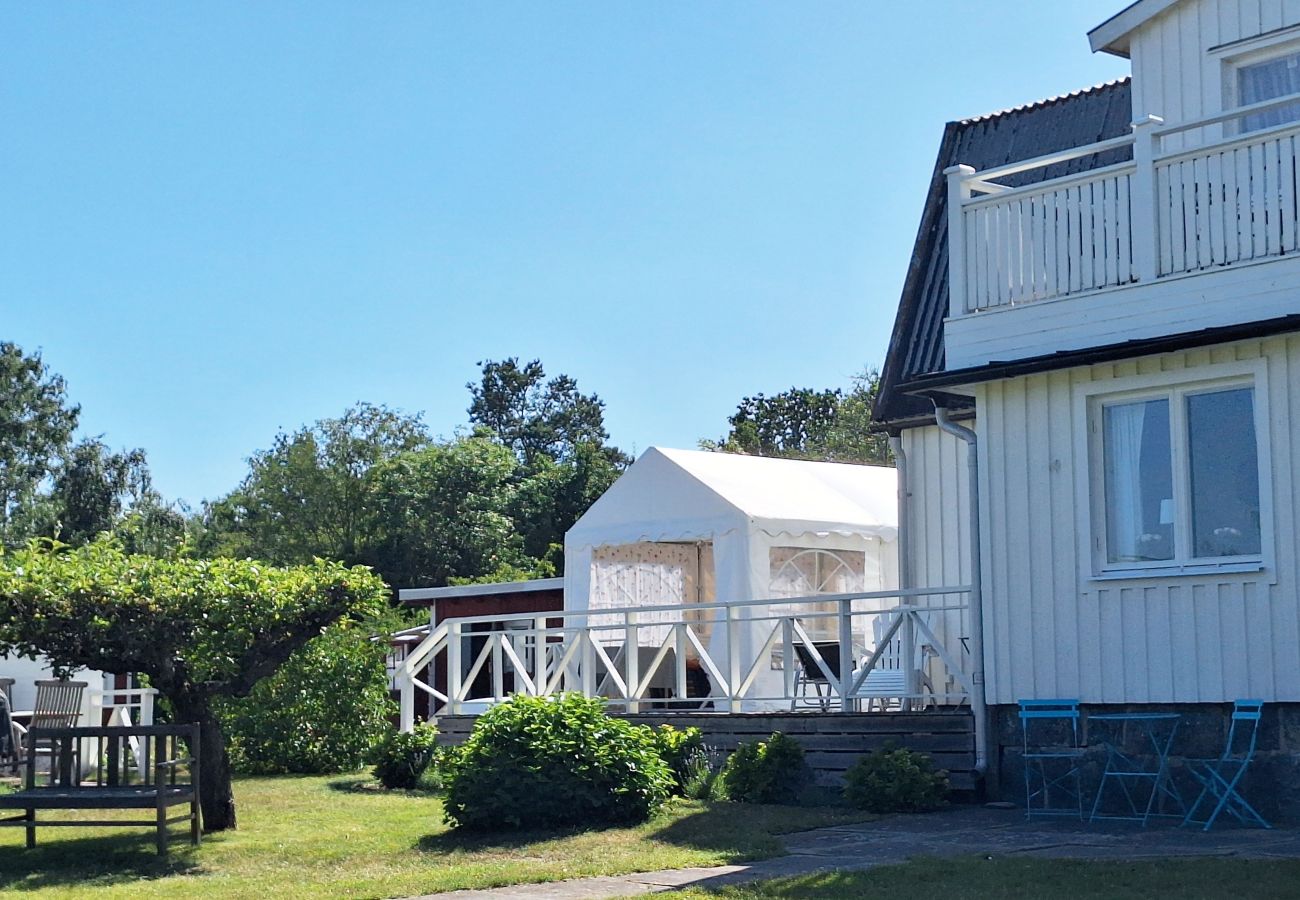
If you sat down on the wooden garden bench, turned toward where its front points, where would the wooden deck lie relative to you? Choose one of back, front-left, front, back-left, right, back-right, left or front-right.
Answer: back-left

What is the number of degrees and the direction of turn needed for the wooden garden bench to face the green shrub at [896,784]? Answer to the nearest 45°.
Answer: approximately 135° to its left

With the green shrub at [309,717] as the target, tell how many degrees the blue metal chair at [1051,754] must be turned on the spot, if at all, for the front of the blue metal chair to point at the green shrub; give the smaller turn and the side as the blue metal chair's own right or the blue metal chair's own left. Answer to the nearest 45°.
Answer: approximately 135° to the blue metal chair's own right

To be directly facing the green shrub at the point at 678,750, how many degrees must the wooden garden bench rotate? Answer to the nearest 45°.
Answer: approximately 135° to its left
